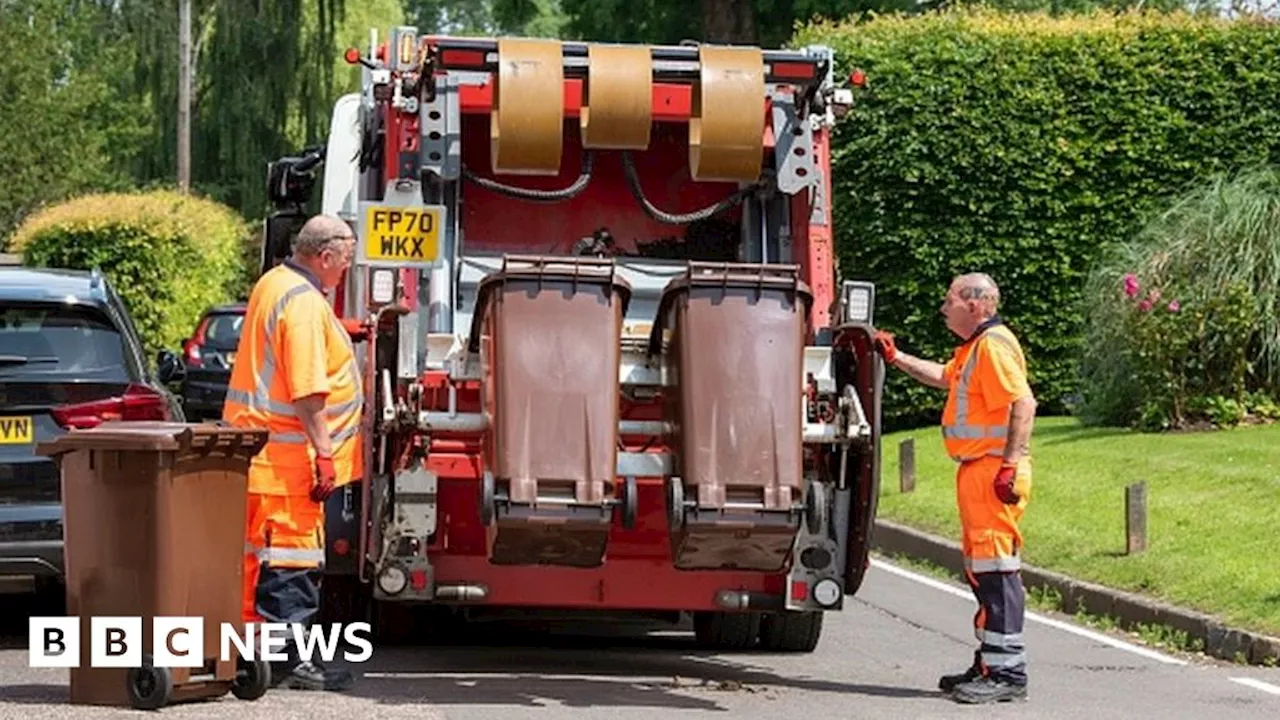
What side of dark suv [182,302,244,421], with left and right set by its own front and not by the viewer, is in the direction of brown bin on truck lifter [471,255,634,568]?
back

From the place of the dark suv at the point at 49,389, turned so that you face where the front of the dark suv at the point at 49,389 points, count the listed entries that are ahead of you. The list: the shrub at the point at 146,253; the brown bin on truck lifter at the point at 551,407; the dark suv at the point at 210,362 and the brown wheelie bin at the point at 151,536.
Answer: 2

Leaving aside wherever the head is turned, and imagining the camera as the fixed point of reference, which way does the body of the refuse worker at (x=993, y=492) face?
to the viewer's left

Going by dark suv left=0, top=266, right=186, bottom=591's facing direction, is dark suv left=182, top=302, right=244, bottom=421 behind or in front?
in front

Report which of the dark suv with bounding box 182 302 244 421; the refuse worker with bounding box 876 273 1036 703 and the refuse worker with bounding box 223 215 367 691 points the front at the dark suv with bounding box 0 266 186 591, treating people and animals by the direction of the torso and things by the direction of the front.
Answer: the refuse worker with bounding box 876 273 1036 703

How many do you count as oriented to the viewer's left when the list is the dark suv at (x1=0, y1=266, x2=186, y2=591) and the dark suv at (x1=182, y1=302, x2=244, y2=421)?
0

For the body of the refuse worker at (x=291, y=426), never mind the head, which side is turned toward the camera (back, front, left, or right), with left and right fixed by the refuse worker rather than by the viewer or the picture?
right

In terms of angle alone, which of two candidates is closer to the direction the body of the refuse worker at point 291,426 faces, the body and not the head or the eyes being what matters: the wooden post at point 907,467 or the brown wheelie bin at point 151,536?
the wooden post

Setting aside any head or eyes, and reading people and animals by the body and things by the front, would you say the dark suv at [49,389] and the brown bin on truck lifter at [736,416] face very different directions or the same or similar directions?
same or similar directions

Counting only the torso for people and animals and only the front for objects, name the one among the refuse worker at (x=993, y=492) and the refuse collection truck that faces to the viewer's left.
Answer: the refuse worker

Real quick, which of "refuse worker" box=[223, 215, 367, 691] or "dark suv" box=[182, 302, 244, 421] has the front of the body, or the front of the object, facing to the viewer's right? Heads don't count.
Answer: the refuse worker

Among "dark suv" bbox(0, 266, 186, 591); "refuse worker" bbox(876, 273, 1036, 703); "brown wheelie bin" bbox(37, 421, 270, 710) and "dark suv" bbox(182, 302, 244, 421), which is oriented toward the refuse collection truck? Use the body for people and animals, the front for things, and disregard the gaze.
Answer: the refuse worker

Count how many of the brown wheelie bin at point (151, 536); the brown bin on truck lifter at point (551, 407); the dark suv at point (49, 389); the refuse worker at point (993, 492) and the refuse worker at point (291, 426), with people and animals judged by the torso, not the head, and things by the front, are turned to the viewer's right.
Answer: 1

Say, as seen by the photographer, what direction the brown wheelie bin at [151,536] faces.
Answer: facing away from the viewer and to the left of the viewer

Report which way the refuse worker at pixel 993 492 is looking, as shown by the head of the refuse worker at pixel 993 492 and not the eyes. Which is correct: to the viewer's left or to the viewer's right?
to the viewer's left

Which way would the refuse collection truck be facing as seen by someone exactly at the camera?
facing away from the viewer

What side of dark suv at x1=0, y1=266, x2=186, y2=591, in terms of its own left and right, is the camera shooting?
back

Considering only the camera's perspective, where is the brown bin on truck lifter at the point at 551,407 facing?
facing away from the viewer
